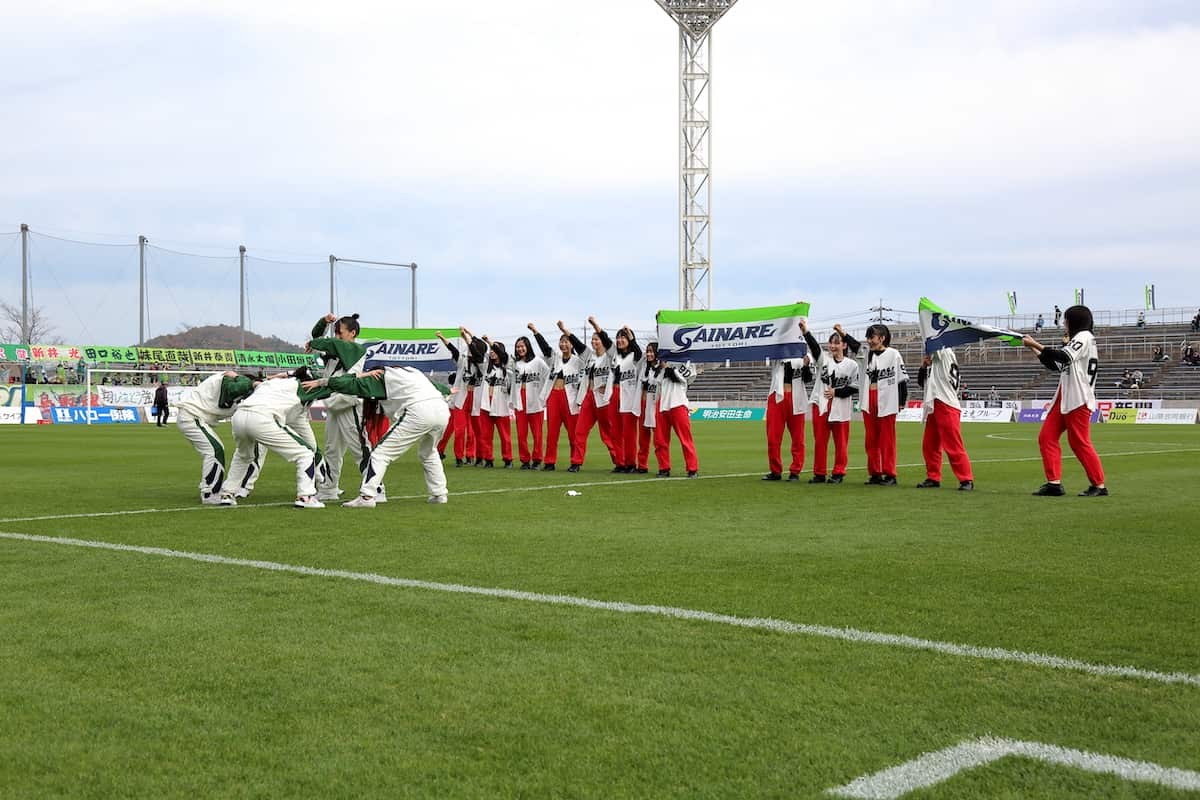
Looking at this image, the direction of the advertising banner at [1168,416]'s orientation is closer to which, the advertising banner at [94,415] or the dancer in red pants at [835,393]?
the dancer in red pants

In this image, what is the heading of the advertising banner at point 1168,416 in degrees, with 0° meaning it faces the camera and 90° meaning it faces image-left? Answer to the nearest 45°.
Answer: approximately 0°

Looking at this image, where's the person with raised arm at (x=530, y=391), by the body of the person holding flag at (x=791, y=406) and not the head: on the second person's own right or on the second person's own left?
on the second person's own right

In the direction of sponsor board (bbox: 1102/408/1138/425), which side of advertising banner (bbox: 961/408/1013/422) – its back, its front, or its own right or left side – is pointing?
left

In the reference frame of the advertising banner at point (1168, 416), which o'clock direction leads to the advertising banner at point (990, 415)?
the advertising banner at point (990, 415) is roughly at 3 o'clock from the advertising banner at point (1168, 416).
